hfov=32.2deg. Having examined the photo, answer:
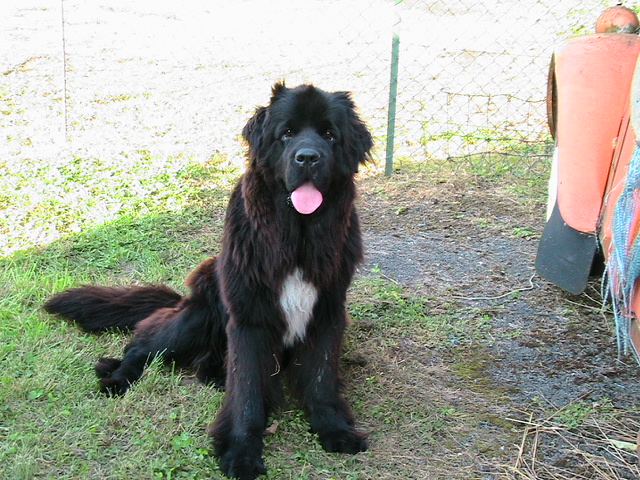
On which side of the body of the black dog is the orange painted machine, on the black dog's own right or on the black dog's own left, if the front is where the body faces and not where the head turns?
on the black dog's own left

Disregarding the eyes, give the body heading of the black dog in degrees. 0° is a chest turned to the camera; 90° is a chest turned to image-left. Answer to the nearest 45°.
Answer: approximately 315°
